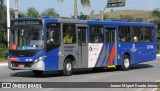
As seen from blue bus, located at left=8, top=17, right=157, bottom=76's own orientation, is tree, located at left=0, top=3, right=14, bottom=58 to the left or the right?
on its right

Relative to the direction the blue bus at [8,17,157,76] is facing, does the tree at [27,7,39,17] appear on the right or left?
on its right

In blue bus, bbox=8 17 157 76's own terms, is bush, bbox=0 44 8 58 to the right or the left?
on its right

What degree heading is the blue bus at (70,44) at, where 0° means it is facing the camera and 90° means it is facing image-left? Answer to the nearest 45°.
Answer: approximately 45°
